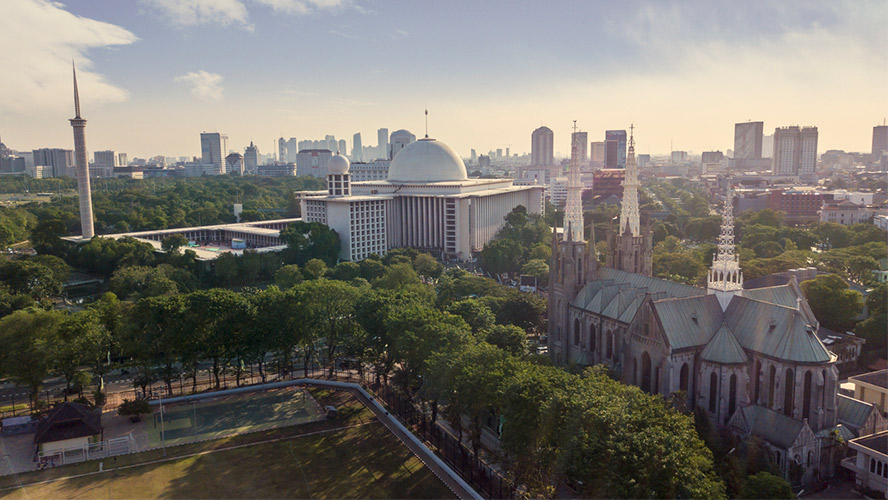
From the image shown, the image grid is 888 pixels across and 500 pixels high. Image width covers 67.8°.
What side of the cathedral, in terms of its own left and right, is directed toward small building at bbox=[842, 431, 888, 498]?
back

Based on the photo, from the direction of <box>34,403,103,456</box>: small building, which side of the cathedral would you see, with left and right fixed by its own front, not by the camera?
left

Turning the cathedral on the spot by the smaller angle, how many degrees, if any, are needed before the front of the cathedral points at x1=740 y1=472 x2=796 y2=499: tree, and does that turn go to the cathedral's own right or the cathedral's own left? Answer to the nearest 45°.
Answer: approximately 135° to the cathedral's own left

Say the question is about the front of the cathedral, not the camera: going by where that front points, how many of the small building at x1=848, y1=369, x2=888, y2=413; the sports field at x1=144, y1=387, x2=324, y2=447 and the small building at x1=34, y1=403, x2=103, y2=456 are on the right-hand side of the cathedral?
1

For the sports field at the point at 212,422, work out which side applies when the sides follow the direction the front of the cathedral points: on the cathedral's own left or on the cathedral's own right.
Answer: on the cathedral's own left

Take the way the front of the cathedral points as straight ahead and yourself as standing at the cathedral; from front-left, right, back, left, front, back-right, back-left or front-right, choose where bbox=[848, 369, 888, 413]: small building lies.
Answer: right

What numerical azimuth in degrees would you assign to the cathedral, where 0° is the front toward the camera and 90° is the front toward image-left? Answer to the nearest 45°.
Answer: approximately 135°

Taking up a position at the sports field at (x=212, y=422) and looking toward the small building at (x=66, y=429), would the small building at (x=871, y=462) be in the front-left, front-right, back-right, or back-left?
back-left

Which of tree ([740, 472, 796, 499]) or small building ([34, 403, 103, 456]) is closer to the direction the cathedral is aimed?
the small building
